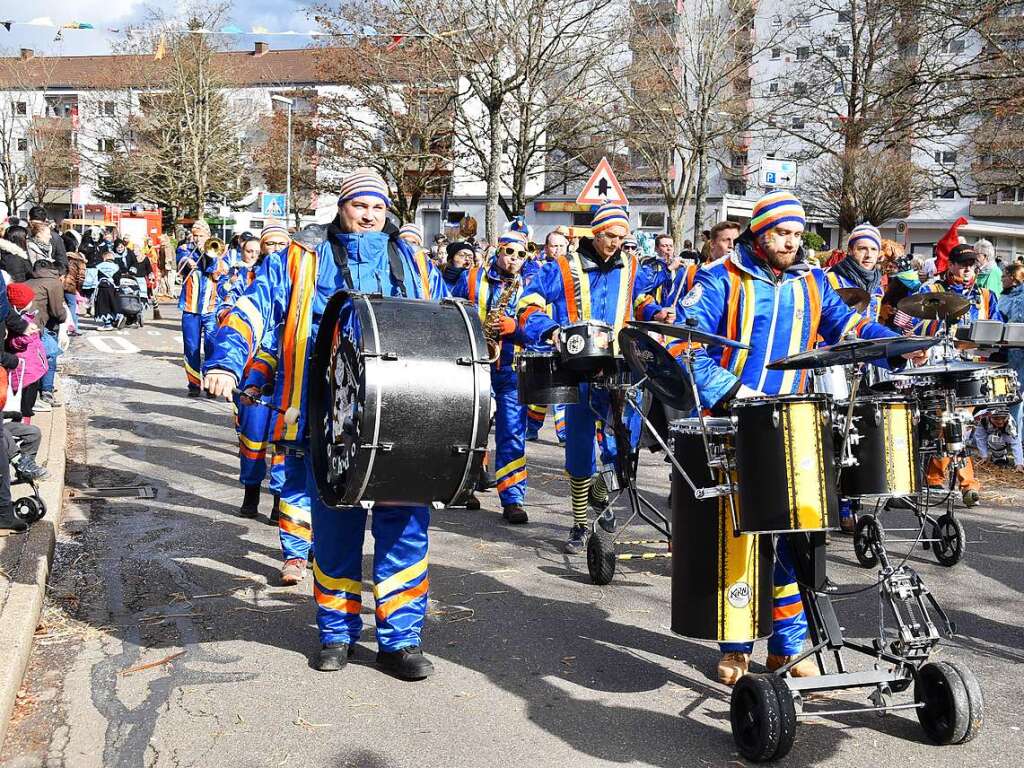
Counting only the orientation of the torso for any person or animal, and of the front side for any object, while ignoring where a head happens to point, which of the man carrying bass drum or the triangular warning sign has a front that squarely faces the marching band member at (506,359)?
the triangular warning sign

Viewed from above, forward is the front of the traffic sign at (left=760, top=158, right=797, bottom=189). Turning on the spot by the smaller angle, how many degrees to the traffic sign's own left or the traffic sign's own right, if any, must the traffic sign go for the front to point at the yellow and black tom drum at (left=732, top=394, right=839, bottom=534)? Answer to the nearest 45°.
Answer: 0° — it already faces it

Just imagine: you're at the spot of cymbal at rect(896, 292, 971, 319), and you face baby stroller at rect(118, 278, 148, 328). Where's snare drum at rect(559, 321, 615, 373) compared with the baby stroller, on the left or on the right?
left

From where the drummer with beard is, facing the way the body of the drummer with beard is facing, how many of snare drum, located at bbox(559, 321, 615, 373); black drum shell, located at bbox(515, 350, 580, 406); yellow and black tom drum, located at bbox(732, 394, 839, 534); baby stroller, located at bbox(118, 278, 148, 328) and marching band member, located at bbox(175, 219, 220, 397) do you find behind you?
4

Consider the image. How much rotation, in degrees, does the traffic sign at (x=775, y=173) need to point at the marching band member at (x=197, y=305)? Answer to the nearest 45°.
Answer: approximately 90° to its right

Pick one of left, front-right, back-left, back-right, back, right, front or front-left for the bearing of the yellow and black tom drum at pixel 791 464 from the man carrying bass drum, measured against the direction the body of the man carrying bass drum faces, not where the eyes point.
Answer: front-left

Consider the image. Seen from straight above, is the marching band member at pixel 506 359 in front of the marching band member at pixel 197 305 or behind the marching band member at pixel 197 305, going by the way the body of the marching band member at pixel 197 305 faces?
in front

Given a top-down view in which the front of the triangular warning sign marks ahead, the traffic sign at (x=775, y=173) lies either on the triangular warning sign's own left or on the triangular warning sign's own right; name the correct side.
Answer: on the triangular warning sign's own left

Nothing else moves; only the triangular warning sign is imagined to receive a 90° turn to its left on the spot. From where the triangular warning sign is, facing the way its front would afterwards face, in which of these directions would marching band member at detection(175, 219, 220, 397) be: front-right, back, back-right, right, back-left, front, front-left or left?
back

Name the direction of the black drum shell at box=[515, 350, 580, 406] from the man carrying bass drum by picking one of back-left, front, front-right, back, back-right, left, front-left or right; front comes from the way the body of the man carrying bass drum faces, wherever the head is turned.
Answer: back-left
